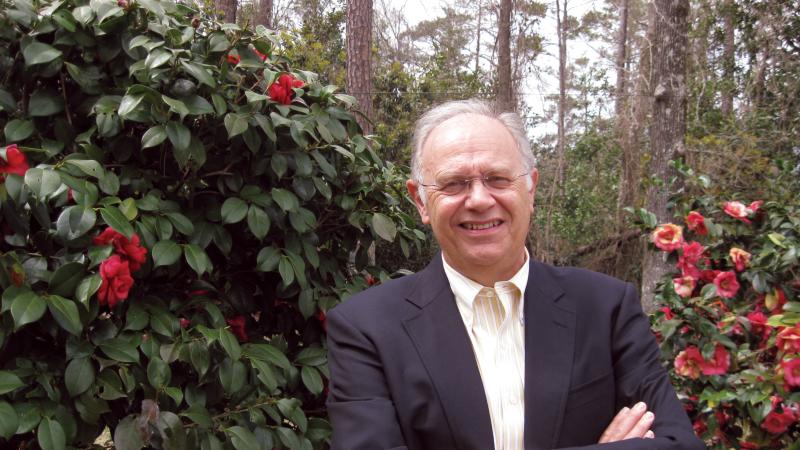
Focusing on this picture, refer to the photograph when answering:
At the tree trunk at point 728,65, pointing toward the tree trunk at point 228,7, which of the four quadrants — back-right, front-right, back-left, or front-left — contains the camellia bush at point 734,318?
front-left

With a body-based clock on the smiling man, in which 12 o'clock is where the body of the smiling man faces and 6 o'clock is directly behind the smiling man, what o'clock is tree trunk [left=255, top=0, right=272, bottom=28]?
The tree trunk is roughly at 5 o'clock from the smiling man.

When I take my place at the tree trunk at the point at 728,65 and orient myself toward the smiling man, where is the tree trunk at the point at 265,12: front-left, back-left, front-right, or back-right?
front-right

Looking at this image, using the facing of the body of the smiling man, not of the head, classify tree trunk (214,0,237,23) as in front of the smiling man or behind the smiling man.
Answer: behind

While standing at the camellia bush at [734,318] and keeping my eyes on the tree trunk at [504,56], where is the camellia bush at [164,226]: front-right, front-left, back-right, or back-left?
back-left

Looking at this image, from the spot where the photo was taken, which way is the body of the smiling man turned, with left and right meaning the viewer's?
facing the viewer

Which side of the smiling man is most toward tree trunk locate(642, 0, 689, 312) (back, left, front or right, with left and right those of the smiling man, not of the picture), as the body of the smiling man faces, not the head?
back

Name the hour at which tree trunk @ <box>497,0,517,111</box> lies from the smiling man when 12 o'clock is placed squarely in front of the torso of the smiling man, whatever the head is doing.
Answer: The tree trunk is roughly at 6 o'clock from the smiling man.

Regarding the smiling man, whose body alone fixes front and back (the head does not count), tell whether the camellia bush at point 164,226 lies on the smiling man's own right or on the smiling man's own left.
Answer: on the smiling man's own right

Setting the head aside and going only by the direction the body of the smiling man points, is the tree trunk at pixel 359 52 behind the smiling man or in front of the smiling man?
behind

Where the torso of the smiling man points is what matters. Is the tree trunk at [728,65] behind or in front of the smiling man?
behind
